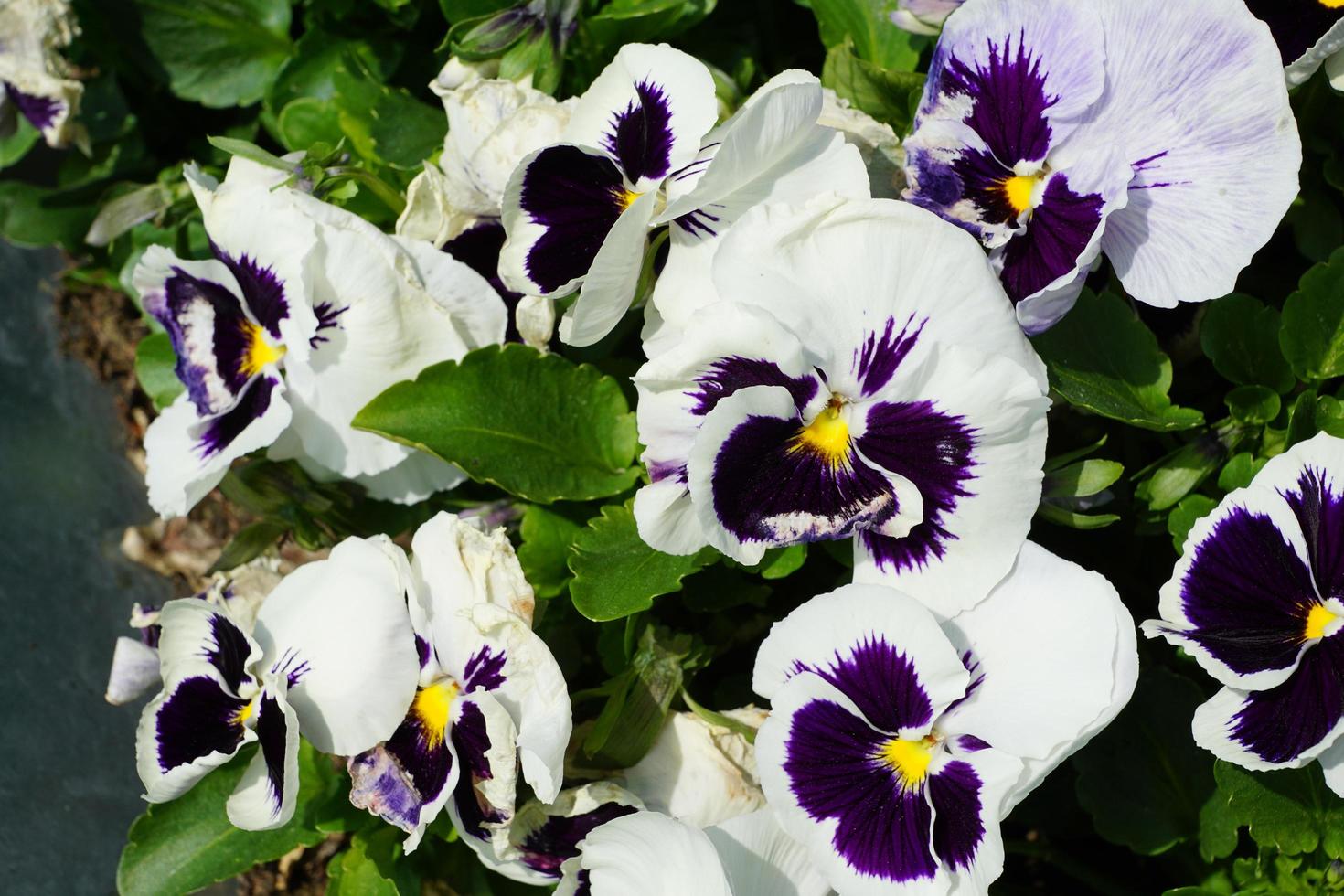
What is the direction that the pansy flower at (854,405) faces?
toward the camera

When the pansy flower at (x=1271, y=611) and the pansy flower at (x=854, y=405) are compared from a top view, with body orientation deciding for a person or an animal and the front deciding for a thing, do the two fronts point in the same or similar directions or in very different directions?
same or similar directions

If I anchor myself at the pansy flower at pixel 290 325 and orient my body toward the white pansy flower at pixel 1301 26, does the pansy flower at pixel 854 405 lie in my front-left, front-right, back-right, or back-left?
front-right

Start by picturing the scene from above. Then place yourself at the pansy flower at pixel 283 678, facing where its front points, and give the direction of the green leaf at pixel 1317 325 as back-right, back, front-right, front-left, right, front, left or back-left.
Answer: back-left

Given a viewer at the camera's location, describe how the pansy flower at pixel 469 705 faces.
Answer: facing the viewer and to the left of the viewer

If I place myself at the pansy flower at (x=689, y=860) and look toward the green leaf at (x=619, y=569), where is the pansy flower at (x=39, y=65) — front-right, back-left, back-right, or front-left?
front-left

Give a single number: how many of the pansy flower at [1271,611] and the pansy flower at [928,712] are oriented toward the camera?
2

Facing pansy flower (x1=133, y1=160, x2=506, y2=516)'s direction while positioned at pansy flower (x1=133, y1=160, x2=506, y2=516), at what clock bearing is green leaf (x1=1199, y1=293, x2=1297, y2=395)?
The green leaf is roughly at 8 o'clock from the pansy flower.

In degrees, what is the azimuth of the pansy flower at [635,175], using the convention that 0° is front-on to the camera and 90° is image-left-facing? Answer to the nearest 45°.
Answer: approximately 45°

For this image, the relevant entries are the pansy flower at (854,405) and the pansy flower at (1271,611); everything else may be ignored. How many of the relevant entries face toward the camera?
2

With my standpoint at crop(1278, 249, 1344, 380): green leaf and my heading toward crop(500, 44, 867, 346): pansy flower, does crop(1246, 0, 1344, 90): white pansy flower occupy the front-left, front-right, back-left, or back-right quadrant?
front-right
